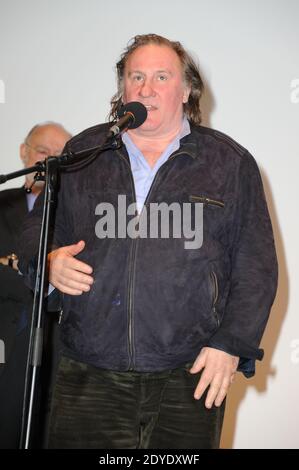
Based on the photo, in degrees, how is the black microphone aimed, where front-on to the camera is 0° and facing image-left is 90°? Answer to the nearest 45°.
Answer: approximately 225°

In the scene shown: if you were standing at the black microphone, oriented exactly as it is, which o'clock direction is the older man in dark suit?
The older man in dark suit is roughly at 10 o'clock from the black microphone.

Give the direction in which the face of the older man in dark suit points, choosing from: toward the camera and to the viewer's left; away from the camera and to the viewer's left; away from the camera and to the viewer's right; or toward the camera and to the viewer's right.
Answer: toward the camera and to the viewer's right

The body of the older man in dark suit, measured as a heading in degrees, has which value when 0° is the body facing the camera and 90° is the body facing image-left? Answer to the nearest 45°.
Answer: approximately 315°

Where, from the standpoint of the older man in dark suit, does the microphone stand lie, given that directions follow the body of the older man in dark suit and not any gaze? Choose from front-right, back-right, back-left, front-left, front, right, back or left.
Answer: front-right

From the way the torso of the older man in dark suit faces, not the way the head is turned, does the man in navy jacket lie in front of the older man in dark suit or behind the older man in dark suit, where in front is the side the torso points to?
in front

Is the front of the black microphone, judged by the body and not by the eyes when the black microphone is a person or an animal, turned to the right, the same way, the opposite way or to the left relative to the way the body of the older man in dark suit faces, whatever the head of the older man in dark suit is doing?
to the left

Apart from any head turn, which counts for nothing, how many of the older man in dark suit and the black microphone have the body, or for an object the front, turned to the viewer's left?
0
